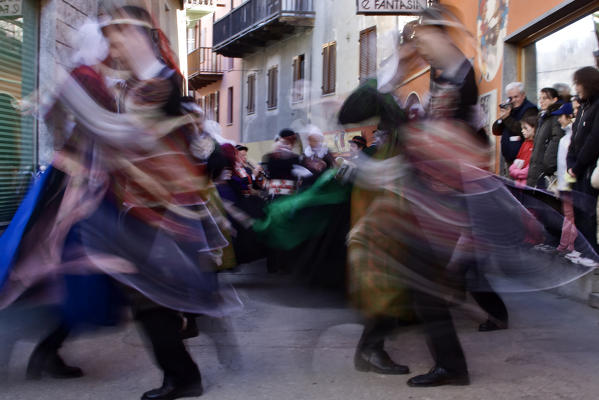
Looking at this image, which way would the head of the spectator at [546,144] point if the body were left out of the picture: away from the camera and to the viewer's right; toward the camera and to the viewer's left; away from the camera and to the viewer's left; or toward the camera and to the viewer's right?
toward the camera and to the viewer's left

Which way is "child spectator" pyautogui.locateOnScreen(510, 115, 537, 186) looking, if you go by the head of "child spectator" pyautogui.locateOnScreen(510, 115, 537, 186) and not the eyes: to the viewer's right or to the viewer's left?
to the viewer's left

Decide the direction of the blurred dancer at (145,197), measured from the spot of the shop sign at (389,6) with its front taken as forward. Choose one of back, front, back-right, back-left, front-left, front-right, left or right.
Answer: front

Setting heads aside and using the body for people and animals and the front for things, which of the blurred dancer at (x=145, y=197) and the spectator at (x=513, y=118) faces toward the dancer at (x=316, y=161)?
the spectator at (x=513, y=118)

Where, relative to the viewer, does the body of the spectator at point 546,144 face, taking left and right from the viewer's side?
facing to the left of the viewer

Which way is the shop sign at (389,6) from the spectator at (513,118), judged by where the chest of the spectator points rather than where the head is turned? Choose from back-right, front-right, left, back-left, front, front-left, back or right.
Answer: right

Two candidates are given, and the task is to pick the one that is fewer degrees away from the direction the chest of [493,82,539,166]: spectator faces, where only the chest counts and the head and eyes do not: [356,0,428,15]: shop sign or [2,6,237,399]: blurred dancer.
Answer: the blurred dancer

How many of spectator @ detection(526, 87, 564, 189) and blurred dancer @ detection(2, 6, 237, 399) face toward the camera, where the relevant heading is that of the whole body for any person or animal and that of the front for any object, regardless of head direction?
0

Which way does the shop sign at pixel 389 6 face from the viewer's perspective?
toward the camera

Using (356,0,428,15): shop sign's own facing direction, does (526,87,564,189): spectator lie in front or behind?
in front

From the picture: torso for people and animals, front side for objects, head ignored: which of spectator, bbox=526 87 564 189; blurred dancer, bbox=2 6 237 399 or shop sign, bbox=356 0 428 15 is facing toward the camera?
the shop sign

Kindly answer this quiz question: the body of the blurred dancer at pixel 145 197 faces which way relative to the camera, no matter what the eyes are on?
to the viewer's left

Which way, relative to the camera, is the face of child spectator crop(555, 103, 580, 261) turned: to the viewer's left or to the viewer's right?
to the viewer's left

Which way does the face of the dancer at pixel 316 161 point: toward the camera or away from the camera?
toward the camera

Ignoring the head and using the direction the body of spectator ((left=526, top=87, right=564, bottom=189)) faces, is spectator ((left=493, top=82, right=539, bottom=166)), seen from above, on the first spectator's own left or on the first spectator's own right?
on the first spectator's own right

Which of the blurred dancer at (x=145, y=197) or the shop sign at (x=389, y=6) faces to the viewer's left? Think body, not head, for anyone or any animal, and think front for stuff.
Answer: the blurred dancer
